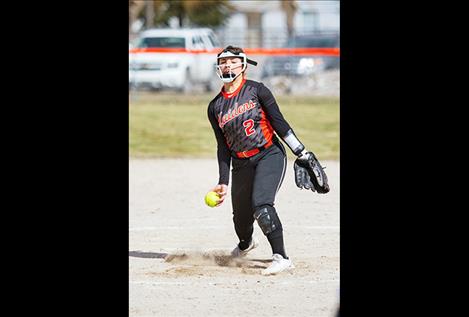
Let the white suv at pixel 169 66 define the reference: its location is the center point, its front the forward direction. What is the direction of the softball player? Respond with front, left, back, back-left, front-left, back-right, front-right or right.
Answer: front-left

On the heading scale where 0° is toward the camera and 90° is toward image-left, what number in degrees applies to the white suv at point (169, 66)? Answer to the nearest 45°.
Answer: approximately 45°

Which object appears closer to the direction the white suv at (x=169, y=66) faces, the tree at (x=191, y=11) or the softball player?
the softball player

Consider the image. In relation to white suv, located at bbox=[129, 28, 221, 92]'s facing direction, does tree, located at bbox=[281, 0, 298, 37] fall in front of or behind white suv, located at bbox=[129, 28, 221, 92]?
behind

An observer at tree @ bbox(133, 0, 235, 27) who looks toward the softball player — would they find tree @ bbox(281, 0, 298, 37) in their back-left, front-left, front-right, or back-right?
front-left

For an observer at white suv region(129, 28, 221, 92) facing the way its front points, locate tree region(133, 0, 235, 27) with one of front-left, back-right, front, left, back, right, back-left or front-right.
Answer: back-right
